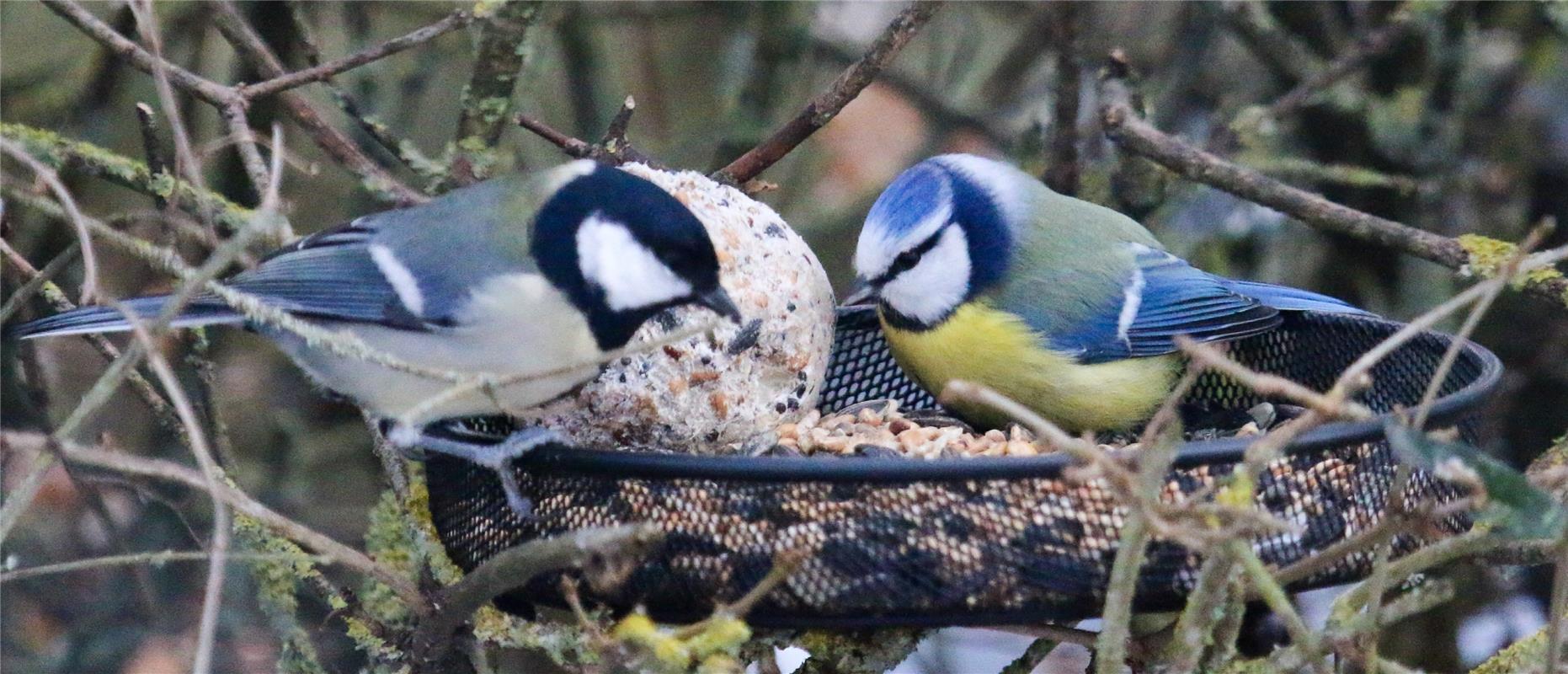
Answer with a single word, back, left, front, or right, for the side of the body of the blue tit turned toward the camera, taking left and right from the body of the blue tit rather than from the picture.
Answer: left

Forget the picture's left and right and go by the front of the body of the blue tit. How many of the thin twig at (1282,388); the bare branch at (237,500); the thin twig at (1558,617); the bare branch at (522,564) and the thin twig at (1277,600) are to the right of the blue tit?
0

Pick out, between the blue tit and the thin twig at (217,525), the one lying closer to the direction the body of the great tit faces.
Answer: the blue tit

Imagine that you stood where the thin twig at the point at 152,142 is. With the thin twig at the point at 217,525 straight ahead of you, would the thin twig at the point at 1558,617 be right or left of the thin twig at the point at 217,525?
left

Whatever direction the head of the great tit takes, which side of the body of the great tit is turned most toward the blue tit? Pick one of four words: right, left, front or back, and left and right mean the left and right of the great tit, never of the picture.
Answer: front

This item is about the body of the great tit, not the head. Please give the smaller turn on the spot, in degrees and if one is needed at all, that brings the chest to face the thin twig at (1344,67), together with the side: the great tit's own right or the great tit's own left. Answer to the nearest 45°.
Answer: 0° — it already faces it

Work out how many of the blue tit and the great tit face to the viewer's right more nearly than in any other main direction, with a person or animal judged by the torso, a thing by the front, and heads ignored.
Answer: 1

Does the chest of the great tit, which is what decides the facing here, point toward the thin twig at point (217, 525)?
no

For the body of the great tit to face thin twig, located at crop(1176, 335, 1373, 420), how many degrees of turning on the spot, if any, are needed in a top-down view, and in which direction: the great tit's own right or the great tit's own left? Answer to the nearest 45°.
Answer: approximately 45° to the great tit's own right

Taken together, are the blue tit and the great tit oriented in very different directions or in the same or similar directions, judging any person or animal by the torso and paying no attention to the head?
very different directions

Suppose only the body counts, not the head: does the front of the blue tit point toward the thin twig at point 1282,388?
no

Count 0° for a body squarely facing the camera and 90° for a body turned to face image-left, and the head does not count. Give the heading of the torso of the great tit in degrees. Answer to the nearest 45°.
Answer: approximately 270°

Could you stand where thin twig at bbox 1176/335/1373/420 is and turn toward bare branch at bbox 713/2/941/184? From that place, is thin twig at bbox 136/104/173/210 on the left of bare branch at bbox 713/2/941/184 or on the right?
left
